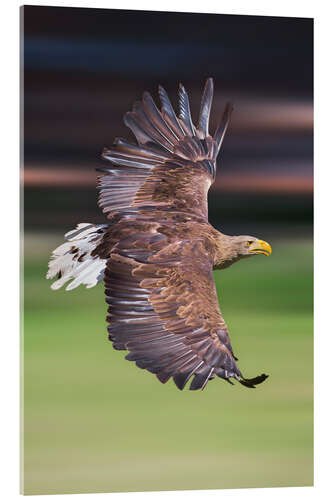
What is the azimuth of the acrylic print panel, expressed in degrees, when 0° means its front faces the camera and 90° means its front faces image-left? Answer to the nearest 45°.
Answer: approximately 315°
